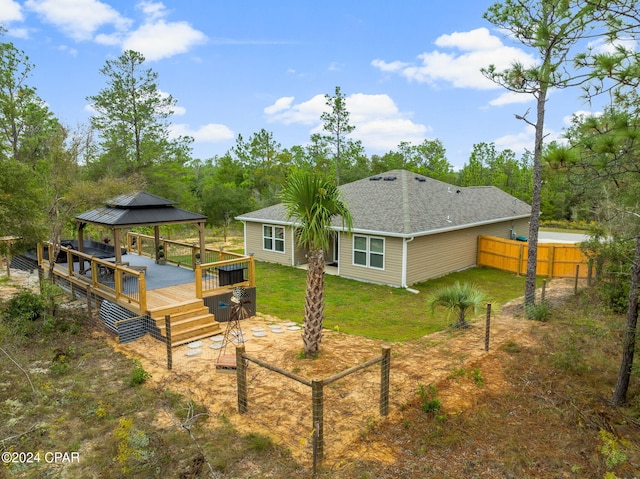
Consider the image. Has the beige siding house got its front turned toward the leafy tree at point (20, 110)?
no

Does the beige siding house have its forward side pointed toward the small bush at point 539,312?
no

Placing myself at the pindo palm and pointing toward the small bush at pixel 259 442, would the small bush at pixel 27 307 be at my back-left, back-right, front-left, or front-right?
front-right

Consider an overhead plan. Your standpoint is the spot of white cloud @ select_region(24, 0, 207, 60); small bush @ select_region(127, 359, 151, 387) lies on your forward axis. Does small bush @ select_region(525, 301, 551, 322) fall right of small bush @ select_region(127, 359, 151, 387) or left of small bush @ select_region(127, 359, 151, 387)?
left
